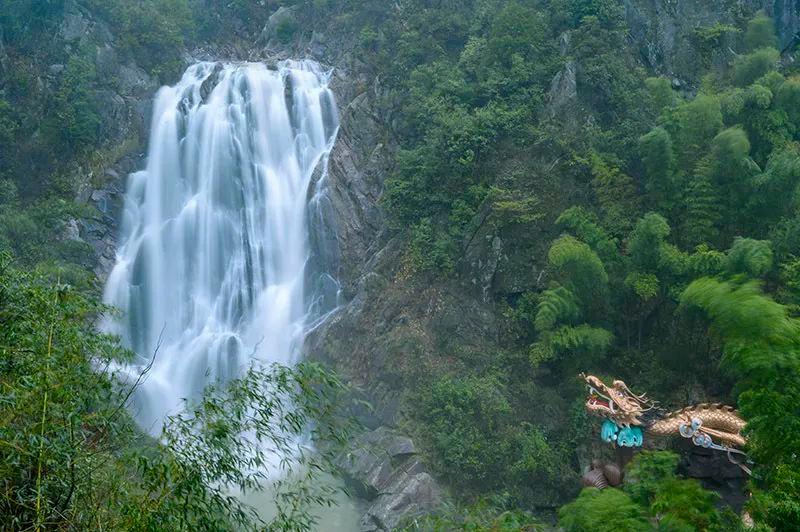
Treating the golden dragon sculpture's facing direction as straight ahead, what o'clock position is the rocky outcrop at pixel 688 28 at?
The rocky outcrop is roughly at 3 o'clock from the golden dragon sculpture.

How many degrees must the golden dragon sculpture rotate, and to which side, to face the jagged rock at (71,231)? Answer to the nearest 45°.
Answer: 0° — it already faces it

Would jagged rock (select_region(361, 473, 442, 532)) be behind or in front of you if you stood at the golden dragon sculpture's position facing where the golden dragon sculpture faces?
in front

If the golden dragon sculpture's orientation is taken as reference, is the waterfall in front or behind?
in front

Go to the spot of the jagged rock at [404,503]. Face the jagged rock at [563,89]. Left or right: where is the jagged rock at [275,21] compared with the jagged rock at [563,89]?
left

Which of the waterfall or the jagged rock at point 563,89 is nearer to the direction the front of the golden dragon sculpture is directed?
the waterfall

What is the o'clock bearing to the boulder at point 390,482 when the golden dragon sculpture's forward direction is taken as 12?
The boulder is roughly at 12 o'clock from the golden dragon sculpture.

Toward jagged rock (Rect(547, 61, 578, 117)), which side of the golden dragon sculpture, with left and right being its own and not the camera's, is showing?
right

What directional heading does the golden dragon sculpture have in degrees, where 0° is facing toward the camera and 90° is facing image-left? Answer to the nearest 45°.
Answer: approximately 90°
